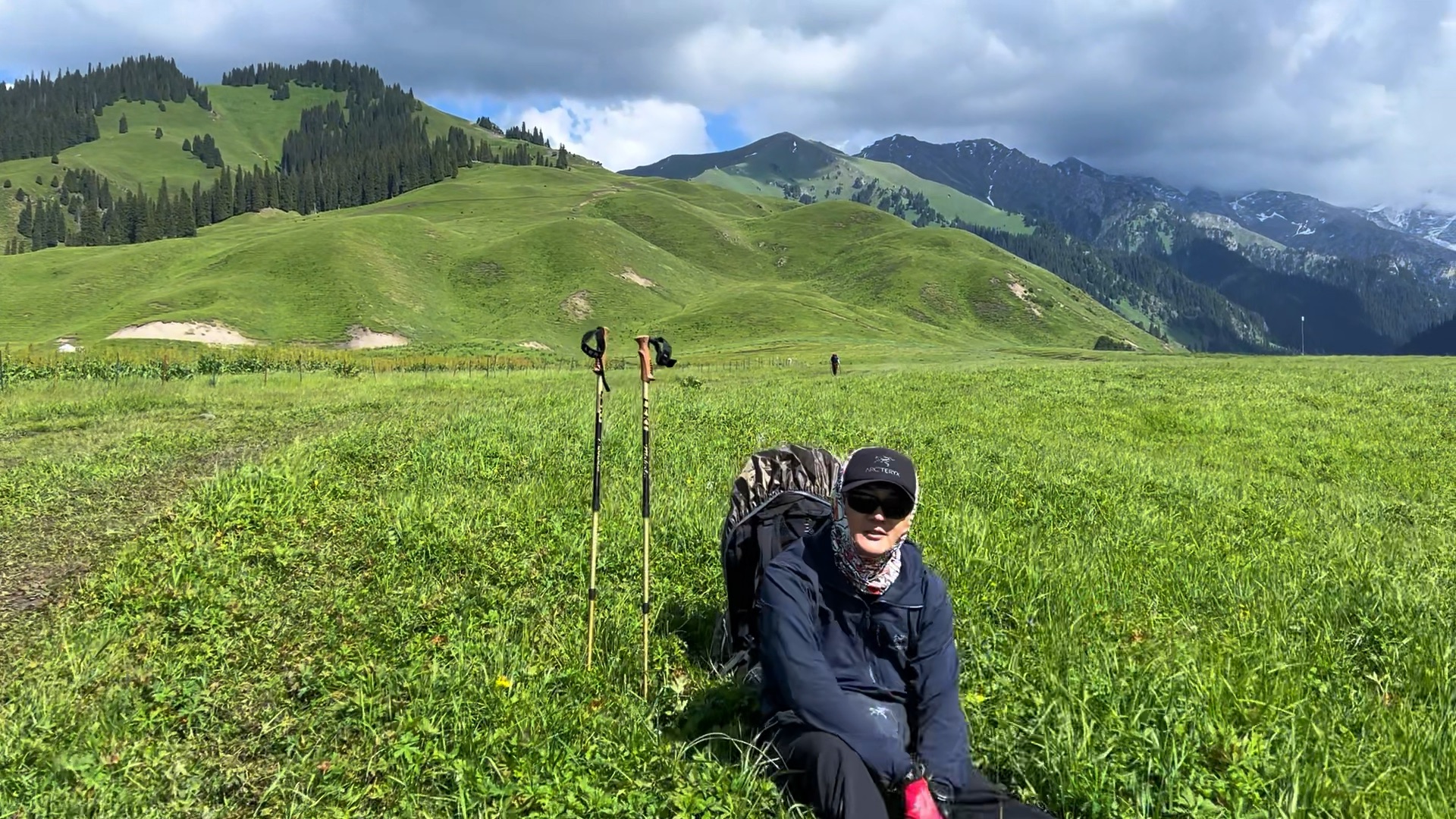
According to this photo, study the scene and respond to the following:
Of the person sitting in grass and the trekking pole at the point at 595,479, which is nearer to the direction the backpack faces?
the person sitting in grass

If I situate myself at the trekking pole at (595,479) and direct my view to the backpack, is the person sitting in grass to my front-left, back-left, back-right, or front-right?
front-right

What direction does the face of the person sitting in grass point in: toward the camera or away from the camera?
toward the camera

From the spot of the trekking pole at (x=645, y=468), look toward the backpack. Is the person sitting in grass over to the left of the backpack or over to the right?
right
